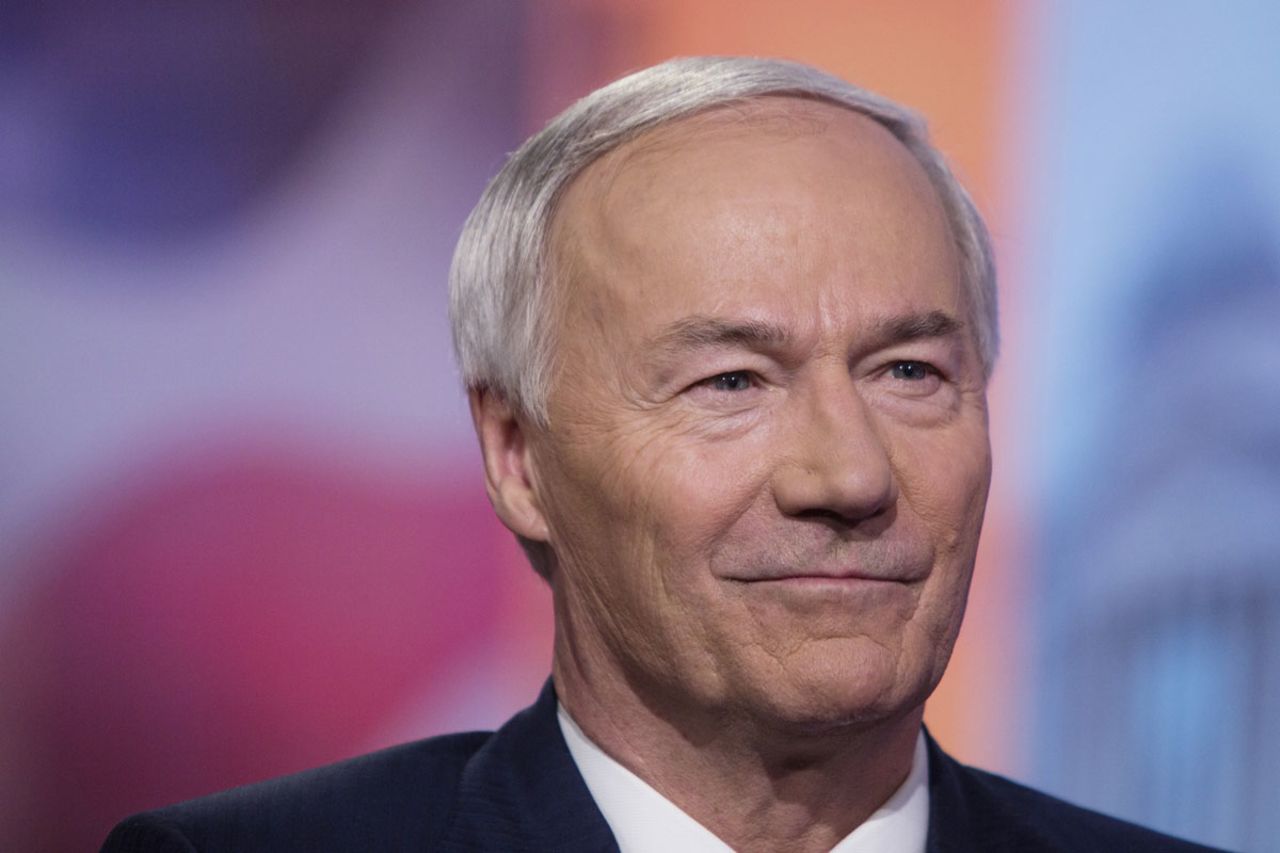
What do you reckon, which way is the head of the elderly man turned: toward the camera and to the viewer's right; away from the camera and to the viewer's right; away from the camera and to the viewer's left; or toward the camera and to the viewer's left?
toward the camera and to the viewer's right

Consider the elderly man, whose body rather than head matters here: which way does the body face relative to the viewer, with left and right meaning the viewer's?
facing the viewer and to the right of the viewer
